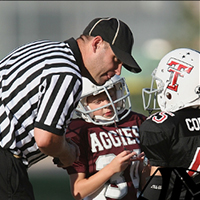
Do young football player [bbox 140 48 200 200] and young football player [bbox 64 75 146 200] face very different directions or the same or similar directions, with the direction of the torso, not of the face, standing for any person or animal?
very different directions

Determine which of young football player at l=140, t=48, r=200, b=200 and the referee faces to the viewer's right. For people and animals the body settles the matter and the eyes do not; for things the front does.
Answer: the referee

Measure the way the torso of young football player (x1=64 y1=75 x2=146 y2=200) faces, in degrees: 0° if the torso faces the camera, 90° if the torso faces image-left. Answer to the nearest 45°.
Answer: approximately 315°

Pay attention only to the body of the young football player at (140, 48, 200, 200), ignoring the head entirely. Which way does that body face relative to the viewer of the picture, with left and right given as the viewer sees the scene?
facing away from the viewer and to the left of the viewer

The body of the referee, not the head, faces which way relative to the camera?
to the viewer's right

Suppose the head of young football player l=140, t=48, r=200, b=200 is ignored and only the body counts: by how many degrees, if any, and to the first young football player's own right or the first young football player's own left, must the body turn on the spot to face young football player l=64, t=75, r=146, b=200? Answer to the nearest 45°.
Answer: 0° — they already face them

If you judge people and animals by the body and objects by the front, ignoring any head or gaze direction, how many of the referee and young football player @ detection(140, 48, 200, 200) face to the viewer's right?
1
